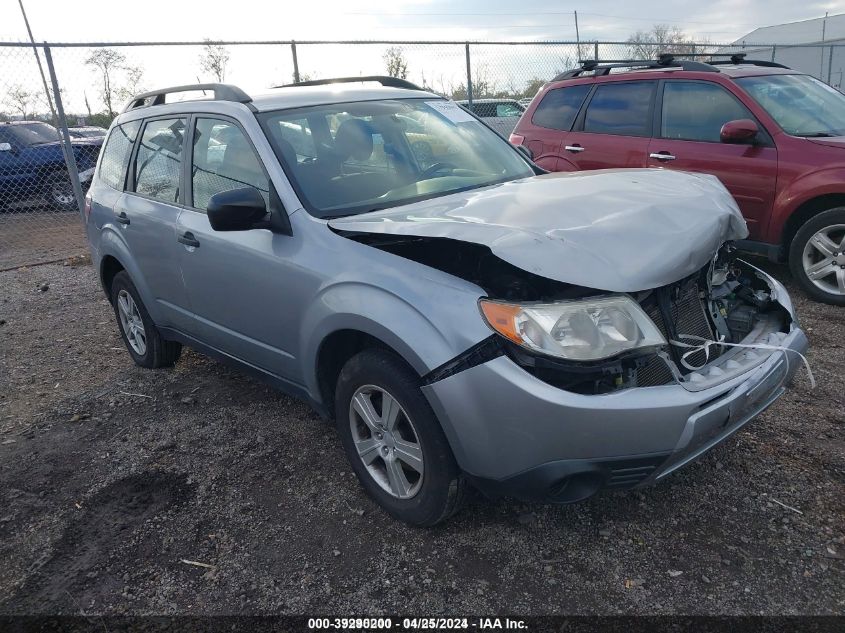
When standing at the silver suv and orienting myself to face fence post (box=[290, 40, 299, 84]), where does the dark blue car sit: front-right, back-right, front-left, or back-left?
front-left

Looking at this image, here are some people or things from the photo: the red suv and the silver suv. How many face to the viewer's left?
0

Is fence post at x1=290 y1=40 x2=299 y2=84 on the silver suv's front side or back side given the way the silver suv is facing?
on the back side

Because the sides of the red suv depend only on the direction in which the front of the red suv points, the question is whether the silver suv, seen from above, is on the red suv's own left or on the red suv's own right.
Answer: on the red suv's own right

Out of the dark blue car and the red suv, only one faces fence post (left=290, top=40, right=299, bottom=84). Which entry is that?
the dark blue car

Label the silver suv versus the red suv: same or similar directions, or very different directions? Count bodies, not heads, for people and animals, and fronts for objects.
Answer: same or similar directions

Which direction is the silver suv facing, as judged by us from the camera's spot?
facing the viewer and to the right of the viewer
